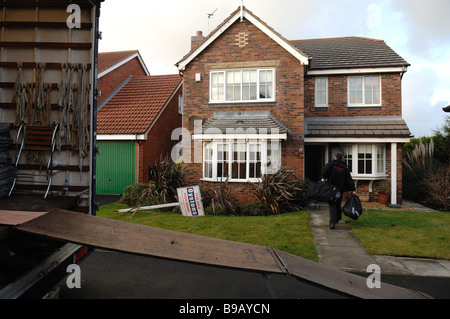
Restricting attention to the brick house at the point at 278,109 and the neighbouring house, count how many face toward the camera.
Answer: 2

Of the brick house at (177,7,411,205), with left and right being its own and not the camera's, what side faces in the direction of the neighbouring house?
right

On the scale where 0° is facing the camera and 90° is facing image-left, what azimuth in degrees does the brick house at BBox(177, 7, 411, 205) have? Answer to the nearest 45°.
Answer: approximately 0°

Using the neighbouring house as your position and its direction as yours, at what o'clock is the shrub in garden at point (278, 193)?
The shrub in garden is roughly at 11 o'clock from the neighbouring house.

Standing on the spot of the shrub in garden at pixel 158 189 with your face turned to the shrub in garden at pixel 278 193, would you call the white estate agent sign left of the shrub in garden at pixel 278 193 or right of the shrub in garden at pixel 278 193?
right

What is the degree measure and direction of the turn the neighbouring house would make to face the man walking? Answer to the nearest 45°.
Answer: approximately 45° to its left
